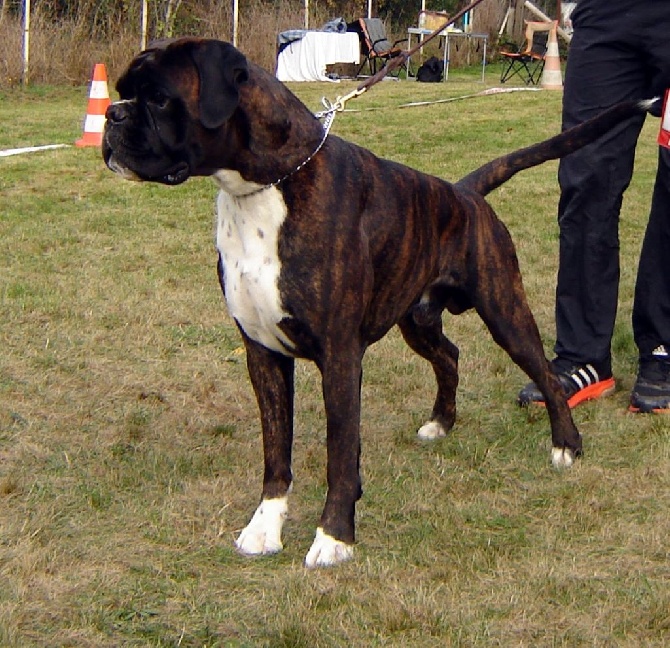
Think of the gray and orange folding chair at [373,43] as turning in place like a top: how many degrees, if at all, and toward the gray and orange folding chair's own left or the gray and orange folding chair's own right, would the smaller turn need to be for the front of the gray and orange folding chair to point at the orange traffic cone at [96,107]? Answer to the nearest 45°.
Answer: approximately 45° to the gray and orange folding chair's own right

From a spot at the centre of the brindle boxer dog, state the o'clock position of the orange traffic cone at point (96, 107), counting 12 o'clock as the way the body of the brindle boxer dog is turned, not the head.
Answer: The orange traffic cone is roughly at 4 o'clock from the brindle boxer dog.

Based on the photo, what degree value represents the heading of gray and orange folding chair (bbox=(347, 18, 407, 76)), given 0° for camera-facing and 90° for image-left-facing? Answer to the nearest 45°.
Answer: approximately 315°

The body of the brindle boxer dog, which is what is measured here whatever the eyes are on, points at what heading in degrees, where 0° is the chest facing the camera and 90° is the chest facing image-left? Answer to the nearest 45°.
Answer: approximately 45°

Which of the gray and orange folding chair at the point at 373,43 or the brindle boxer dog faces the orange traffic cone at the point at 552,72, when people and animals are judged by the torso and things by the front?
the gray and orange folding chair

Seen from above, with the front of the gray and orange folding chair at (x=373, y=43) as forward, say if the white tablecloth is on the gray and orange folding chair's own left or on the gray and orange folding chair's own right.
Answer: on the gray and orange folding chair's own right

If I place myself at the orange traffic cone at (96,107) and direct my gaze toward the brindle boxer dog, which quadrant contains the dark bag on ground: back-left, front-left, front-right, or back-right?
back-left

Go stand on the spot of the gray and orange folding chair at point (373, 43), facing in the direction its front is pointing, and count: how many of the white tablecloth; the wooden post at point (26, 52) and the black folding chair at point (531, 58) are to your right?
2

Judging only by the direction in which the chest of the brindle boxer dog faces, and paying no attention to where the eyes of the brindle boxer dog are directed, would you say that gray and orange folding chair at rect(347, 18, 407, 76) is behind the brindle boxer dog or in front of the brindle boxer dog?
behind
